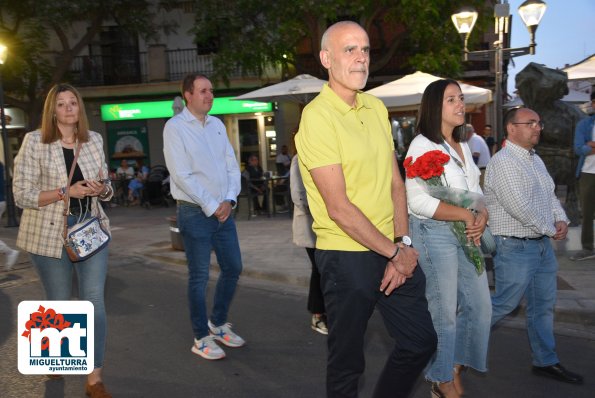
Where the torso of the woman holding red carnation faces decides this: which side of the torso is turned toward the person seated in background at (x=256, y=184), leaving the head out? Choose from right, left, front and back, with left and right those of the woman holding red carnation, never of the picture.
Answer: back

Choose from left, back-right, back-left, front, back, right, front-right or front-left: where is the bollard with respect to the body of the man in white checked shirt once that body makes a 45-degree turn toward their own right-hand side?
back-right

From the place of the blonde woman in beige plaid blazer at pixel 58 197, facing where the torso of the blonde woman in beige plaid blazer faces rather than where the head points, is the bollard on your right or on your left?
on your left

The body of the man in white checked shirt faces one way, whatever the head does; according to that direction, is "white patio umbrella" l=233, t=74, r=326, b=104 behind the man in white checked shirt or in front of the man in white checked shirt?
behind

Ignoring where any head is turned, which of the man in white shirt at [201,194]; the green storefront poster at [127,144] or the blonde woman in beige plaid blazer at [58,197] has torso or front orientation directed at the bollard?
the green storefront poster

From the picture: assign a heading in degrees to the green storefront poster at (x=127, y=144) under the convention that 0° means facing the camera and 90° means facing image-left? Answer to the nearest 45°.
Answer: approximately 0°

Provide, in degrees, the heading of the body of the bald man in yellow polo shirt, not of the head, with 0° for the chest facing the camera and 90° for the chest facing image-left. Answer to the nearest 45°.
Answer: approximately 315°

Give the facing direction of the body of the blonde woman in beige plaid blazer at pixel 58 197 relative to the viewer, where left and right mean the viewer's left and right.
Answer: facing the viewer and to the right of the viewer

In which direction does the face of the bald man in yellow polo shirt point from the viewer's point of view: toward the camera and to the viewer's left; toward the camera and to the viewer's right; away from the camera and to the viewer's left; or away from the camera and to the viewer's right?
toward the camera and to the viewer's right

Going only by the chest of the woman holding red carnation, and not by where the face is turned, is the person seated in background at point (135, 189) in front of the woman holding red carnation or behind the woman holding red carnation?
behind

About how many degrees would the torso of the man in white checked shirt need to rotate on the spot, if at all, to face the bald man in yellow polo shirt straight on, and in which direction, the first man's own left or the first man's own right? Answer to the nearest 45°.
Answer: approximately 90° to the first man's own right

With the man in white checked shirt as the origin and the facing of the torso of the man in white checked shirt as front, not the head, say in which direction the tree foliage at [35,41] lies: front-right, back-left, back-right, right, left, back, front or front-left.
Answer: back
